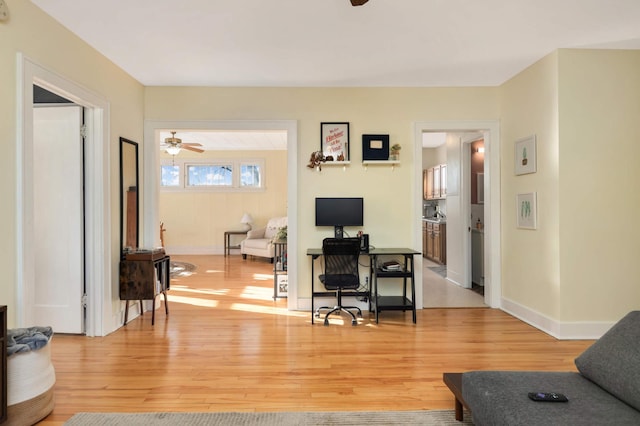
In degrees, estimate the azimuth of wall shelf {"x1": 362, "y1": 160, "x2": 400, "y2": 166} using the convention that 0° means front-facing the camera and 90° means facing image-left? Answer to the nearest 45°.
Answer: approximately 0°

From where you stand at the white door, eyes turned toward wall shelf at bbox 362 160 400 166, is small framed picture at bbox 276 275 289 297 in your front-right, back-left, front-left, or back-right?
front-left

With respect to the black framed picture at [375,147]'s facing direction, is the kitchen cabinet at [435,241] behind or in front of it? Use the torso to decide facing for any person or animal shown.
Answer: behind

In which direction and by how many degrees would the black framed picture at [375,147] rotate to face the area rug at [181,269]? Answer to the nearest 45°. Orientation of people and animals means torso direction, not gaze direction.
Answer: approximately 135° to its right

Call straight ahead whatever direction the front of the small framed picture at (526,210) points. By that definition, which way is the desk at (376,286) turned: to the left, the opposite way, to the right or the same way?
to the left

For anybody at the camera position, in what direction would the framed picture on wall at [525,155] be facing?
facing the viewer and to the left of the viewer

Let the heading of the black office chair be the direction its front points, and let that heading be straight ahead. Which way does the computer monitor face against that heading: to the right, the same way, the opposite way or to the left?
the opposite way

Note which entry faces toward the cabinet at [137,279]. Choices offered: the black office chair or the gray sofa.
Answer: the gray sofa

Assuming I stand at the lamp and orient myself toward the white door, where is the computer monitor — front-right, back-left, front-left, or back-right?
front-left

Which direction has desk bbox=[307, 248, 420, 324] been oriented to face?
toward the camera

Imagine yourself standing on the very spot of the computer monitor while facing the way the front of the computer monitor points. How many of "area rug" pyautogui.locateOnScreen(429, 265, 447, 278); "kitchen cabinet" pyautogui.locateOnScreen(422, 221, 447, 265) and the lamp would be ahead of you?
0

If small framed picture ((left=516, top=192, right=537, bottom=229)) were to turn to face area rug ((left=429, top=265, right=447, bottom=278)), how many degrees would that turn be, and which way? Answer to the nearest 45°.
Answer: approximately 90° to its right

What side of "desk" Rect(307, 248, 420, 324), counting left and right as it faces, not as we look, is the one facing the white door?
right

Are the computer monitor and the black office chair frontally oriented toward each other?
yes

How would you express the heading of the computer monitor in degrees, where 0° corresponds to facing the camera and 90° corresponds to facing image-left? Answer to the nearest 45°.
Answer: approximately 0°

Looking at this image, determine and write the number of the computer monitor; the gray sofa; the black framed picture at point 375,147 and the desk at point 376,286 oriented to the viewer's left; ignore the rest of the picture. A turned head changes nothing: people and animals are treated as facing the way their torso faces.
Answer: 1

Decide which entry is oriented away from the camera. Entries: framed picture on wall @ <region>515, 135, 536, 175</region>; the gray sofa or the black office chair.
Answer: the black office chair

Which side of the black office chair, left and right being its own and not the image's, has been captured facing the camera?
back

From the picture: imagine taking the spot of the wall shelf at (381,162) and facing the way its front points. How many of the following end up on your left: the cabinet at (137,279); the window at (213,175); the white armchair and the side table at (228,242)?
0

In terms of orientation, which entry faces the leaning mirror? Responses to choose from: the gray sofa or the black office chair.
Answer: the gray sofa

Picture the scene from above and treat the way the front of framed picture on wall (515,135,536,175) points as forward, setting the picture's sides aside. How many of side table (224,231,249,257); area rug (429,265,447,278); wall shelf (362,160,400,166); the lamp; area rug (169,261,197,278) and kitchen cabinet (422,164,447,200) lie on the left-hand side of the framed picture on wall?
0

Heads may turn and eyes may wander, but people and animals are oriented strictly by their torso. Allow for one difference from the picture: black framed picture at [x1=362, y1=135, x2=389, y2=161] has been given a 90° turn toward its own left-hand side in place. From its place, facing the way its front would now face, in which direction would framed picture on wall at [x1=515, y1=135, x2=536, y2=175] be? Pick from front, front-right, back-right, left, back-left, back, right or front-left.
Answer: front
